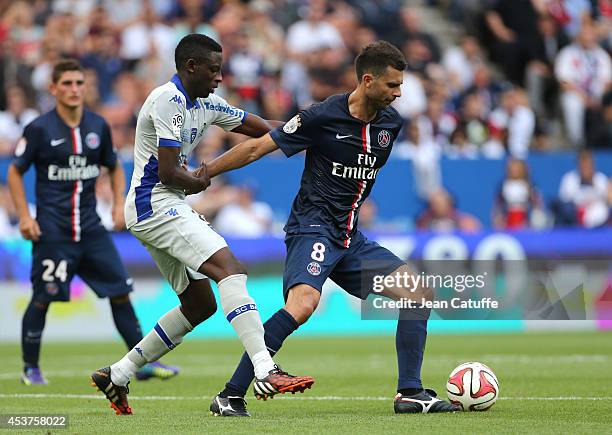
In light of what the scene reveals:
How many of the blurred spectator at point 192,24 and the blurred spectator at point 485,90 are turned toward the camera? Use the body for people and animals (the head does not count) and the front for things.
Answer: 2

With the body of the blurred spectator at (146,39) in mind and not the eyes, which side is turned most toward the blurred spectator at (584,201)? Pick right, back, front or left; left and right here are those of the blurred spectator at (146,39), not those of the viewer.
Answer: left

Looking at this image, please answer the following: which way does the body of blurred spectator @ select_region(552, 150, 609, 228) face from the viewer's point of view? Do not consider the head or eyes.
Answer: toward the camera

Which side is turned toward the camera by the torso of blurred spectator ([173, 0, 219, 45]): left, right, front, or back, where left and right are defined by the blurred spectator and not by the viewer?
front

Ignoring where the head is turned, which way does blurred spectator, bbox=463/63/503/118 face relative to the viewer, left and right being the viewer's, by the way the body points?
facing the viewer

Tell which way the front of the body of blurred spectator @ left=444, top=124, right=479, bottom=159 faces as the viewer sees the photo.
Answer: toward the camera

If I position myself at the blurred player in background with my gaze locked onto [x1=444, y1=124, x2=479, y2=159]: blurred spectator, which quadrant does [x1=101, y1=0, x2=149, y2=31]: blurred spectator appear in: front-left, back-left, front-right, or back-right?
front-left

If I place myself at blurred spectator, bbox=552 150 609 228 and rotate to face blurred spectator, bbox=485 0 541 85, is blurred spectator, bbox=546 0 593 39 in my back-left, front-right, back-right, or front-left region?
front-right
